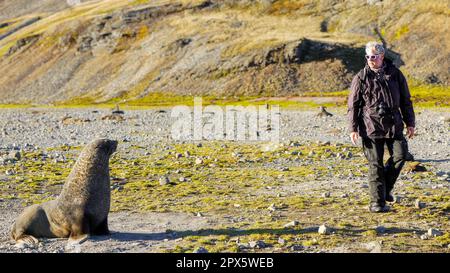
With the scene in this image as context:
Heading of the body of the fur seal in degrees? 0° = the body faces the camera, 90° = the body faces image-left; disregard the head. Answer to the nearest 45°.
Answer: approximately 270°

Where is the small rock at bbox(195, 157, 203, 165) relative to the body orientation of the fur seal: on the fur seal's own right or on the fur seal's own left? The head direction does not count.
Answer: on the fur seal's own left

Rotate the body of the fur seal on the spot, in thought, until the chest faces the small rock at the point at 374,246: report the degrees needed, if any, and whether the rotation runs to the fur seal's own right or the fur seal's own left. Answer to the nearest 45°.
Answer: approximately 45° to the fur seal's own right

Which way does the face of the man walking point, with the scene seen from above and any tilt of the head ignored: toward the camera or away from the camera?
toward the camera

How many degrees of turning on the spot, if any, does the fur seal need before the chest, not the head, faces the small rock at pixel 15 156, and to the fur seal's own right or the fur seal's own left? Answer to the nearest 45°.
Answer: approximately 90° to the fur seal's own left

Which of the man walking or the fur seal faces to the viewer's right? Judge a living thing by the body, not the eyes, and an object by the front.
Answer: the fur seal

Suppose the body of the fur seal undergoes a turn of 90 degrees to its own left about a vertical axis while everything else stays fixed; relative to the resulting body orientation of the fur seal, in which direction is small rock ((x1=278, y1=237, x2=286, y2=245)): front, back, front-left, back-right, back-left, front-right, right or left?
back-right

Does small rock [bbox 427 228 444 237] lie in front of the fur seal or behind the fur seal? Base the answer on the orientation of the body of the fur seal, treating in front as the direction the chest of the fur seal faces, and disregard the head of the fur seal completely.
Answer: in front

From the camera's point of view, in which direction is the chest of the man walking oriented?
toward the camera

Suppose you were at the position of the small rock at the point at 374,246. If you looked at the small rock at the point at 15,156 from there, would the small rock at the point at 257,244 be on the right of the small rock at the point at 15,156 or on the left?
left

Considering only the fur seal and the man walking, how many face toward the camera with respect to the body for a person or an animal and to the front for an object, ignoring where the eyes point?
1

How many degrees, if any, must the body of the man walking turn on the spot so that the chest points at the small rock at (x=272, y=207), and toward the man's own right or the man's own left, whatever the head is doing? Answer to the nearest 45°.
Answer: approximately 90° to the man's own right

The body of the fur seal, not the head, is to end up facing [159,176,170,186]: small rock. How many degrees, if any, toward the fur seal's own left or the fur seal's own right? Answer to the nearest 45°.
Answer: approximately 45° to the fur seal's own left

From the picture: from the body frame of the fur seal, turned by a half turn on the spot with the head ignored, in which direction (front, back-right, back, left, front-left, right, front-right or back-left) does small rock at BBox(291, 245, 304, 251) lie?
back-left

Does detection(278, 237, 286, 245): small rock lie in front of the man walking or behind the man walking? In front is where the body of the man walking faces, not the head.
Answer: in front
